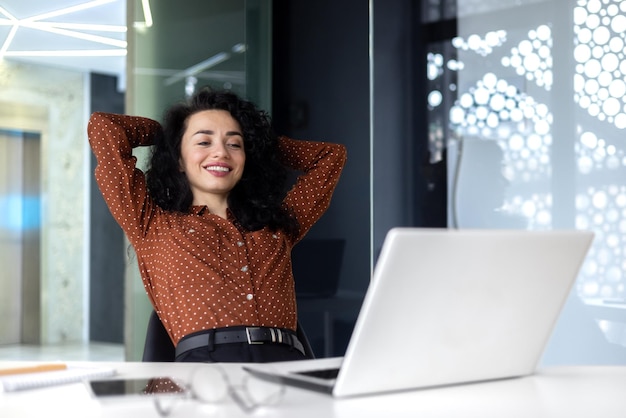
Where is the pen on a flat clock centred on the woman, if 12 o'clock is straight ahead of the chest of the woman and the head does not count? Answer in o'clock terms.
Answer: The pen is roughly at 2 o'clock from the woman.

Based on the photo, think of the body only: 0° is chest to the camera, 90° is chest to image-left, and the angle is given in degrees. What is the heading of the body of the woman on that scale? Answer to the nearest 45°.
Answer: approximately 315°

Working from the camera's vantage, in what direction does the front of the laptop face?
facing away from the viewer and to the left of the viewer

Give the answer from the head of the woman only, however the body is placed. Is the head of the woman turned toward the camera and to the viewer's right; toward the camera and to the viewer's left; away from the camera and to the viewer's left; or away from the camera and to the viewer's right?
toward the camera and to the viewer's right

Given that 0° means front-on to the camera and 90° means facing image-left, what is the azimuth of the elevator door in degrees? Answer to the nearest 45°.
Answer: approximately 315°

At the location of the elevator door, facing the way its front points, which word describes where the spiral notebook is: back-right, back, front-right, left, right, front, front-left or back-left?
front-right

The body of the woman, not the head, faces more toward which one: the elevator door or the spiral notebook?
the spiral notebook

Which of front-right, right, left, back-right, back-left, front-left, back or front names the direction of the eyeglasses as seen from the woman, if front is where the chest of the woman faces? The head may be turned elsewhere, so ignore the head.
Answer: front-right

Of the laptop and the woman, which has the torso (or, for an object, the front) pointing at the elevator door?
the laptop
